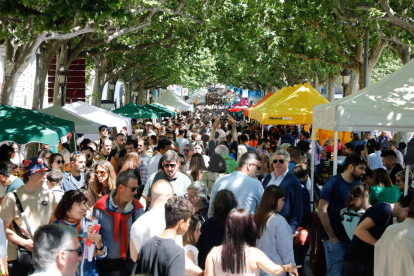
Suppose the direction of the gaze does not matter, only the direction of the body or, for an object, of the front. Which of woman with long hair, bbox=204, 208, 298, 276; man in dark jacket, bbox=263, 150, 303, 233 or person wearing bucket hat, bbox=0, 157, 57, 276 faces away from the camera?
the woman with long hair

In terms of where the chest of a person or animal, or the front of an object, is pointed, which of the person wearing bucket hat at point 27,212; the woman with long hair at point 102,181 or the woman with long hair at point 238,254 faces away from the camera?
the woman with long hair at point 238,254

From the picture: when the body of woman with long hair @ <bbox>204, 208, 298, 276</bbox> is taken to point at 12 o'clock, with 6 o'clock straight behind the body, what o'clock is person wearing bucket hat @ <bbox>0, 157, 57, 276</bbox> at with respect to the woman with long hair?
The person wearing bucket hat is roughly at 10 o'clock from the woman with long hair.

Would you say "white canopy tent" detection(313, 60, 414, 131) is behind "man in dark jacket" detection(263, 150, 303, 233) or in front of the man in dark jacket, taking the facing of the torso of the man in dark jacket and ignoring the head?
behind

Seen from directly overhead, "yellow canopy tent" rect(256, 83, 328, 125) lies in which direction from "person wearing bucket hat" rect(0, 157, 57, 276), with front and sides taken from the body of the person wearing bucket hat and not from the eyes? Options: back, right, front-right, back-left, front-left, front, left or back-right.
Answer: left

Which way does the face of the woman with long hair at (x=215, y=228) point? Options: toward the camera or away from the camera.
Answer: away from the camera

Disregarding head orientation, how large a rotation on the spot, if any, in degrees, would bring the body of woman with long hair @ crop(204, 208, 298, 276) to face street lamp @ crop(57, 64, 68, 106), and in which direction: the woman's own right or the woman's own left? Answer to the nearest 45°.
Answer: approximately 45° to the woman's own left

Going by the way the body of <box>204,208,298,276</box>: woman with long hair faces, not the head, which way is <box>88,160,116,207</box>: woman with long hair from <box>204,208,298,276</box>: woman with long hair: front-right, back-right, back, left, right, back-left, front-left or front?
front-left

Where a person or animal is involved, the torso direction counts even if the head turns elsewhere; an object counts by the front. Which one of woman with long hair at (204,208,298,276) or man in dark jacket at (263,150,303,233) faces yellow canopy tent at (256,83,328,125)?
the woman with long hair

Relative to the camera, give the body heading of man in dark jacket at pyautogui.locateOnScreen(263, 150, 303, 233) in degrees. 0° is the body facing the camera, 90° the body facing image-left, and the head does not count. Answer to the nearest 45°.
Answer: approximately 45°

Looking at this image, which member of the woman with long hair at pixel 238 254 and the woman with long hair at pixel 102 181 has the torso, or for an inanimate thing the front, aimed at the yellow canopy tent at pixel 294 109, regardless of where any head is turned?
the woman with long hair at pixel 238 254
